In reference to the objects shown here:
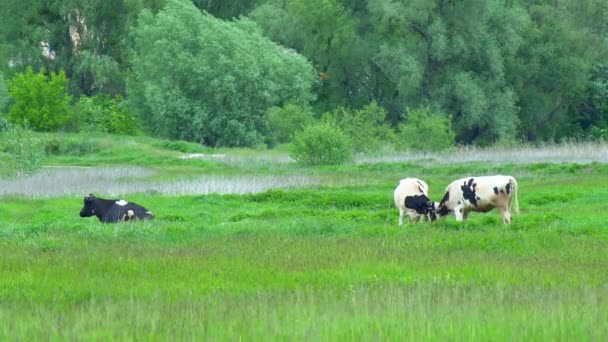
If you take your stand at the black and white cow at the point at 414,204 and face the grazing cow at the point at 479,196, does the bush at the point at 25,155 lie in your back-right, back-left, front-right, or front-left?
back-left

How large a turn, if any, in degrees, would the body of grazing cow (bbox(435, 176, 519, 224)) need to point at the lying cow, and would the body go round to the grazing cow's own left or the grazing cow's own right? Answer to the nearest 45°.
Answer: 0° — it already faces it

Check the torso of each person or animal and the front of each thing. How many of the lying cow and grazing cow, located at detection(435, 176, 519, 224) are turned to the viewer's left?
2

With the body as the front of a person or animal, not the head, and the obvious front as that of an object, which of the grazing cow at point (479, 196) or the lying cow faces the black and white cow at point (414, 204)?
the grazing cow

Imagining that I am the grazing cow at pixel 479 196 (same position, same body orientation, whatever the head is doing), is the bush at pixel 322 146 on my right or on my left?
on my right

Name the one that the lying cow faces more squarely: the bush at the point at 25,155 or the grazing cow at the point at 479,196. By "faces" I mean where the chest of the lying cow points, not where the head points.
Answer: the bush

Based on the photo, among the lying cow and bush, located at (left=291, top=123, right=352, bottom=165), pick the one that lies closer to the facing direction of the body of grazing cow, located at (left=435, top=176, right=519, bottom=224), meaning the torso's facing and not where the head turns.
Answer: the lying cow

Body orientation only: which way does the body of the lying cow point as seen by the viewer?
to the viewer's left

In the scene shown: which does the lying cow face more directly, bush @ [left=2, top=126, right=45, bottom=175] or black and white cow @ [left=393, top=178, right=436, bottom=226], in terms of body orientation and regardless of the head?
the bush

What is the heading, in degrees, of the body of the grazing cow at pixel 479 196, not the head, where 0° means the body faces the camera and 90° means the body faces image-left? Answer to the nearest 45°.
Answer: approximately 90°
